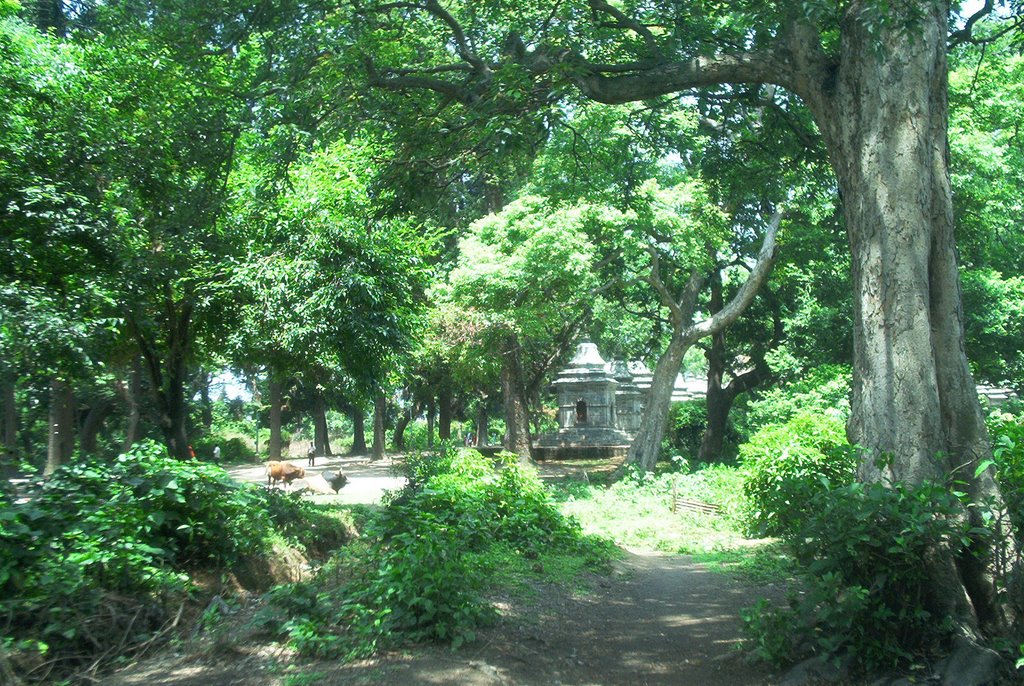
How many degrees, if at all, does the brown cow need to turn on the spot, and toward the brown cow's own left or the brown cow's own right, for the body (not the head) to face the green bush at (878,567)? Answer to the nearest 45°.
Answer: approximately 90° to the brown cow's own right

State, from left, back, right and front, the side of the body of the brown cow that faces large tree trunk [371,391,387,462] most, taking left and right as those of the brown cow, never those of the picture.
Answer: left

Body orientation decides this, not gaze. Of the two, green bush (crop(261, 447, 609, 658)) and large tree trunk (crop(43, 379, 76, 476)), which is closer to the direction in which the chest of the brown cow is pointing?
the green bush

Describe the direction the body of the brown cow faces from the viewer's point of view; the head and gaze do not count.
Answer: to the viewer's right

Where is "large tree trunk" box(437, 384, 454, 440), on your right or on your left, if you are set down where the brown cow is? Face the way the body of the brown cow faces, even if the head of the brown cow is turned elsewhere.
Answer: on your left
